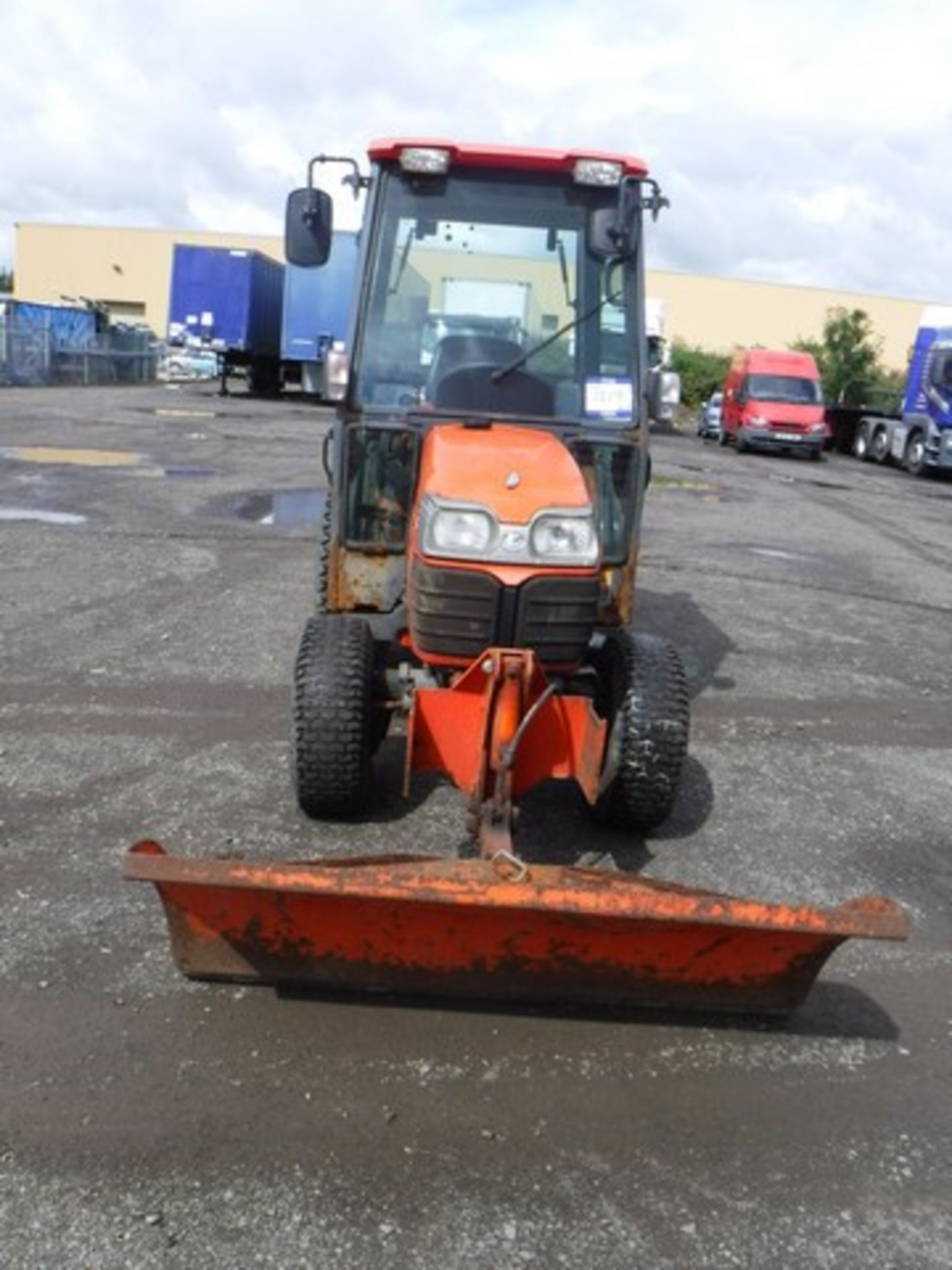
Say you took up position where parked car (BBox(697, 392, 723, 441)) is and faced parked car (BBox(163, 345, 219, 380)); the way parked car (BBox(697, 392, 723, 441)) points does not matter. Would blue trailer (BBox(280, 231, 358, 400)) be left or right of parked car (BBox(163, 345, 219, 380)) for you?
left

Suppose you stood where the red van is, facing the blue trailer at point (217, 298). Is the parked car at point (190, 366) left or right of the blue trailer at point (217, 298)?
right

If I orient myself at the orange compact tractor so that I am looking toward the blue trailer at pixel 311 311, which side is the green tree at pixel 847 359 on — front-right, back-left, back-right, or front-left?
front-right

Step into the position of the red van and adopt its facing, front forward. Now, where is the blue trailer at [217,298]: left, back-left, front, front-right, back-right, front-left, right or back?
right

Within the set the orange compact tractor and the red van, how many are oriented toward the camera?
2

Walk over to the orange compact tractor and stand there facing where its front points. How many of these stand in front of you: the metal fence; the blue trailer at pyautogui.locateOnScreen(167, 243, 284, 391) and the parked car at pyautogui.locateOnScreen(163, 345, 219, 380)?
0

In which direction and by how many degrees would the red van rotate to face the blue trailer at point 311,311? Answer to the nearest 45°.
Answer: approximately 90° to its right

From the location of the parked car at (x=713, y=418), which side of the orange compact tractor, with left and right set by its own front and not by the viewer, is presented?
back

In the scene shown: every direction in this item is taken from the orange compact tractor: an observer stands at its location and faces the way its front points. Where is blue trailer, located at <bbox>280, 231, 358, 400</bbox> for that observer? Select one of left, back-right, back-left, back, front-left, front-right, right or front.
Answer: back

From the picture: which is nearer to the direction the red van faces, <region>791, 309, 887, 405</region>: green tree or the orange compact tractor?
the orange compact tractor

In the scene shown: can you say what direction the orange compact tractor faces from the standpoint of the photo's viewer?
facing the viewer

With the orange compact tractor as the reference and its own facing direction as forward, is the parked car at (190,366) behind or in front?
behind

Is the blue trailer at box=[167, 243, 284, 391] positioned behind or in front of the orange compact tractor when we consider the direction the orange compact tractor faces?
behind

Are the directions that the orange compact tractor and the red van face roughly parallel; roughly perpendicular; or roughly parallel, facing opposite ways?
roughly parallel

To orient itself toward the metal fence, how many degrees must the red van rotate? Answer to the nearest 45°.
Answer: approximately 90° to its right

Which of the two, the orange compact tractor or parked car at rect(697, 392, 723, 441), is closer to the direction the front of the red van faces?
the orange compact tractor

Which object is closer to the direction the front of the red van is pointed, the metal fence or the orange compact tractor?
the orange compact tractor

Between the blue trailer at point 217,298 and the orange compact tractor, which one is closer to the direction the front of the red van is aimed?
the orange compact tractor

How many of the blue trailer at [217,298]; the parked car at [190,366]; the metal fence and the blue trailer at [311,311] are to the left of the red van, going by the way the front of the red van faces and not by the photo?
0

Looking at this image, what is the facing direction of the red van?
toward the camera
